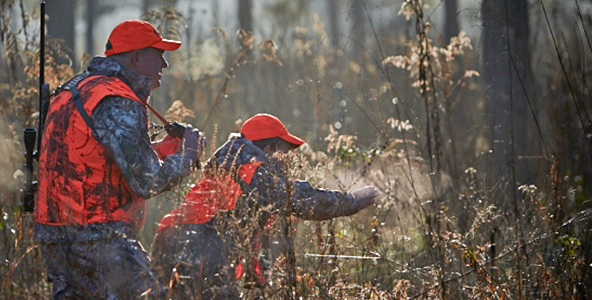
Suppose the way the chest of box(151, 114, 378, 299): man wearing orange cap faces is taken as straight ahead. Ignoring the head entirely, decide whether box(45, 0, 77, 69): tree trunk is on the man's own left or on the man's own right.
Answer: on the man's own left

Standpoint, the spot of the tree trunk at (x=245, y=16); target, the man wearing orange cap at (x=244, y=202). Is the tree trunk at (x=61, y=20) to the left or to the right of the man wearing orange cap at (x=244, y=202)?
right

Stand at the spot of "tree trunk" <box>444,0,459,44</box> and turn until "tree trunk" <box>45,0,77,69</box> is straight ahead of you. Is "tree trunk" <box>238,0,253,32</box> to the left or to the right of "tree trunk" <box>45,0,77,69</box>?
right

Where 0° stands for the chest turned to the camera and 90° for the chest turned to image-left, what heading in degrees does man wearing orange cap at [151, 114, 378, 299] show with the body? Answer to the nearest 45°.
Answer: approximately 270°

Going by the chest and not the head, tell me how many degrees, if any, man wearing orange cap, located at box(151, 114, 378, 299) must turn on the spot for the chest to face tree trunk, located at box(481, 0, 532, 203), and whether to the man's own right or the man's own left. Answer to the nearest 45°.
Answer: approximately 45° to the man's own left
